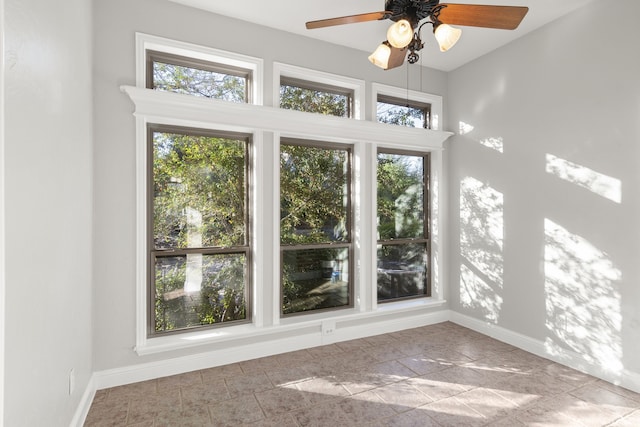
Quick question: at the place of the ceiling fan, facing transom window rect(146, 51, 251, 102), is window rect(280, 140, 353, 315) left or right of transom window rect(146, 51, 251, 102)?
right

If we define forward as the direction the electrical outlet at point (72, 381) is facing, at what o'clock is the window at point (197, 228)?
The window is roughly at 11 o'clock from the electrical outlet.

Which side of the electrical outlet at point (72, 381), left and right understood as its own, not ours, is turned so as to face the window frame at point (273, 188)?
front

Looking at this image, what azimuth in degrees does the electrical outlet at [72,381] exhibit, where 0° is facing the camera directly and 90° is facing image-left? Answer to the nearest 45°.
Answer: approximately 270°

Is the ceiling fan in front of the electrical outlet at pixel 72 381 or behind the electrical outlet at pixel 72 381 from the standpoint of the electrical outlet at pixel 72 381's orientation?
in front
